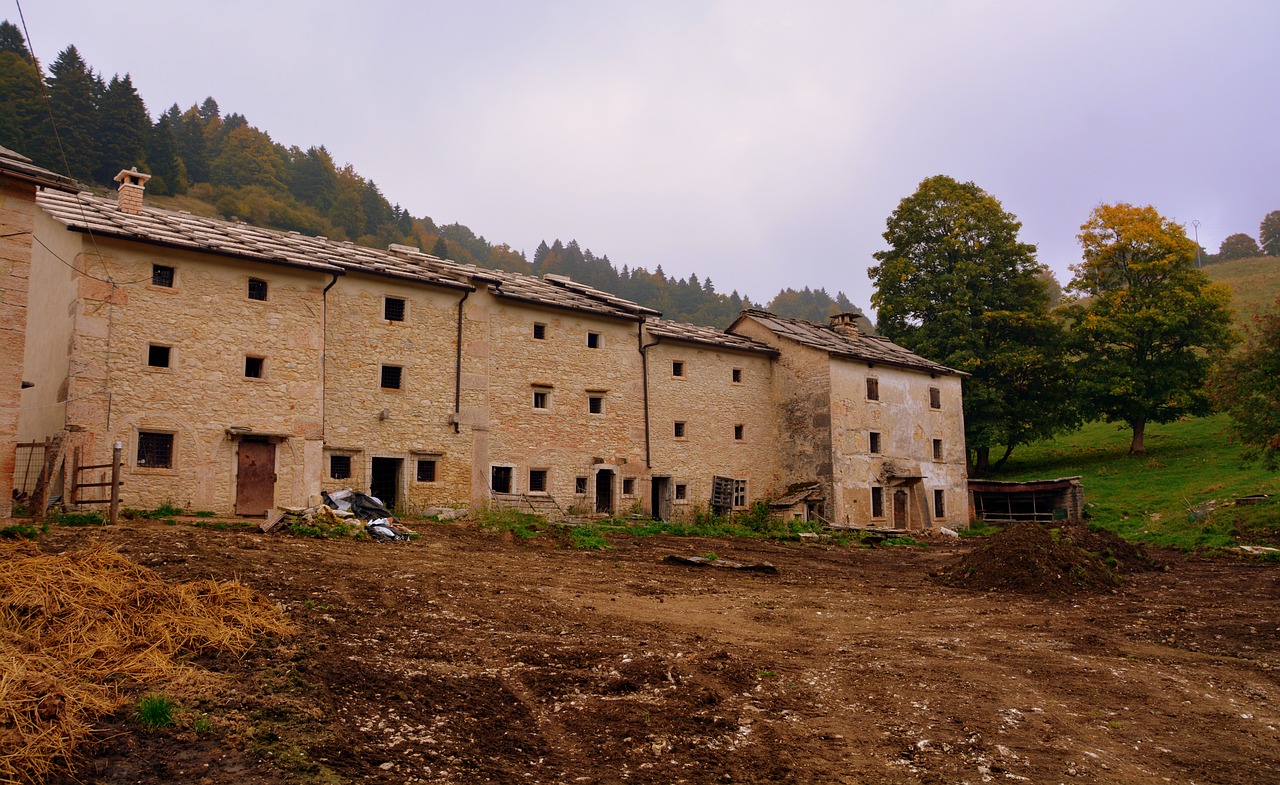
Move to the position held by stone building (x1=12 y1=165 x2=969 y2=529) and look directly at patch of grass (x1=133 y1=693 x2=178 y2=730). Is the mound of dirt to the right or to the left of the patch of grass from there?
left

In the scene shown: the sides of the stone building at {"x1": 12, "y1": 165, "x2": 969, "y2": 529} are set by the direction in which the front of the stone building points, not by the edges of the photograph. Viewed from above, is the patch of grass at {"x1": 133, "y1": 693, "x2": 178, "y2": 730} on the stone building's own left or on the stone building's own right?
on the stone building's own right

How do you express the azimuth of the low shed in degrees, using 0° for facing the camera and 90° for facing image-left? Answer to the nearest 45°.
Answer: approximately 0°

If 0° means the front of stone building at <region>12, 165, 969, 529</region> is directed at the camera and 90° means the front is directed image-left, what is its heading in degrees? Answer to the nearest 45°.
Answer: approximately 315°
